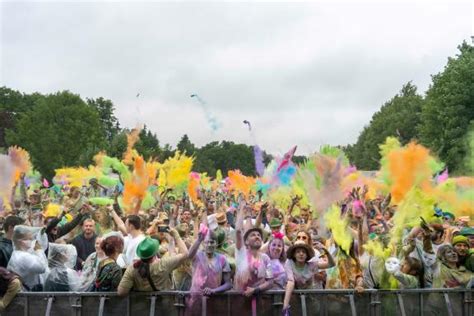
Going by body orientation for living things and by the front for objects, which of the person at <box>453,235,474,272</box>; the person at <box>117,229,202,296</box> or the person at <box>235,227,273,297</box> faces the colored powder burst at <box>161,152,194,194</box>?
the person at <box>117,229,202,296</box>

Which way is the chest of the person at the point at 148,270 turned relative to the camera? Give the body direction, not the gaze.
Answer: away from the camera

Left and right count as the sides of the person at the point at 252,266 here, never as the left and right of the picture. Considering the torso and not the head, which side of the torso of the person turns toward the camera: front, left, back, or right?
front

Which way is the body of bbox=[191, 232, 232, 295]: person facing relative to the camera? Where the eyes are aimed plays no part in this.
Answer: toward the camera

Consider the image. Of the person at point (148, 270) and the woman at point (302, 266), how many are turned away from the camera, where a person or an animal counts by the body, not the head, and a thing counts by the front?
1

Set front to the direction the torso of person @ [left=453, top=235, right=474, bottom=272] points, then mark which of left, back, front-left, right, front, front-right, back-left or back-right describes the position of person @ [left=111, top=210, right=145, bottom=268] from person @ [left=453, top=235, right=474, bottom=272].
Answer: front-right

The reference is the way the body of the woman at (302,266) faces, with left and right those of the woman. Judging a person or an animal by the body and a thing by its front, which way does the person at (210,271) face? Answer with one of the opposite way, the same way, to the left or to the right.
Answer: the same way

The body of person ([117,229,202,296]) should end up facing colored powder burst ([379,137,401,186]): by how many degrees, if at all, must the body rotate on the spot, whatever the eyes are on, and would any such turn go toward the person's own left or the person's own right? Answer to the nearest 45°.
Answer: approximately 45° to the person's own right

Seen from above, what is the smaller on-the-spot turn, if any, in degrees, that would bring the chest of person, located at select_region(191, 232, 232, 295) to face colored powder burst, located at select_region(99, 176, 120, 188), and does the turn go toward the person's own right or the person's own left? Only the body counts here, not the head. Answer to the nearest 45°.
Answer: approximately 180°

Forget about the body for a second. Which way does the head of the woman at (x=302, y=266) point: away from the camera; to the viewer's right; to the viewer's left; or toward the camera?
toward the camera

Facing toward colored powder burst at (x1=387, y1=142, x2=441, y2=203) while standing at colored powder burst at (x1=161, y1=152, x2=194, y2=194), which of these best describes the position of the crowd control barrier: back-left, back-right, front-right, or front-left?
front-right

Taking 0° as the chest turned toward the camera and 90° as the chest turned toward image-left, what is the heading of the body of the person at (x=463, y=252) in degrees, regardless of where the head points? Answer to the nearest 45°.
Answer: approximately 45°

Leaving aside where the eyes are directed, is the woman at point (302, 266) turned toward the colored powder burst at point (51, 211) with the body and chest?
no

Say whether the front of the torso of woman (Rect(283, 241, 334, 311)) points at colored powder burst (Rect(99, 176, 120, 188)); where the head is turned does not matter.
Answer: no

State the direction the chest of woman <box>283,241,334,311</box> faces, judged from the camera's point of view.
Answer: toward the camera

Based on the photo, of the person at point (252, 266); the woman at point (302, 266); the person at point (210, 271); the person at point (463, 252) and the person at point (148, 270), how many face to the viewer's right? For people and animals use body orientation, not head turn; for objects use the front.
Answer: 0

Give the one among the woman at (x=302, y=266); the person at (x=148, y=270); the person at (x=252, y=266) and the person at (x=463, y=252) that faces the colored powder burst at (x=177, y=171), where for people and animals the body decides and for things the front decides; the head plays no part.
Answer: the person at (x=148, y=270)

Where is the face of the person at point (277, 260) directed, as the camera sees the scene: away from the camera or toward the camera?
toward the camera
